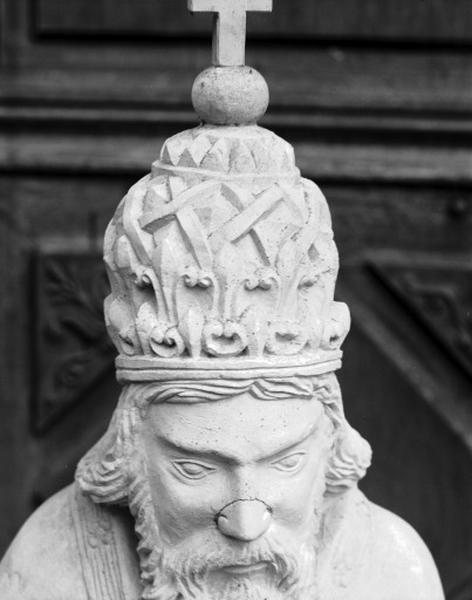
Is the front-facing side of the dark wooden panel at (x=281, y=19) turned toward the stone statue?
yes

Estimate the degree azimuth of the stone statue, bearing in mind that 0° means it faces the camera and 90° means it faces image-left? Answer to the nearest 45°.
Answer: approximately 0°

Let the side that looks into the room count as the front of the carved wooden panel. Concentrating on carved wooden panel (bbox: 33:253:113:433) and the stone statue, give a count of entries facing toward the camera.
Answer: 2

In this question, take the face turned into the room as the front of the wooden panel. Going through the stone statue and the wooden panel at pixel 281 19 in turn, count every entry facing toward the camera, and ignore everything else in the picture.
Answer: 2

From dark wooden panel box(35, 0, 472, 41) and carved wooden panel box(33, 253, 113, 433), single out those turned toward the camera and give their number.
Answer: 2

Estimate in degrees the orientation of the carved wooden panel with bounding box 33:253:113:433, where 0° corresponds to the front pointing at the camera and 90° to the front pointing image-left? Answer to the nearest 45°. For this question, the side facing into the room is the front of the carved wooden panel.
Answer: approximately 0°

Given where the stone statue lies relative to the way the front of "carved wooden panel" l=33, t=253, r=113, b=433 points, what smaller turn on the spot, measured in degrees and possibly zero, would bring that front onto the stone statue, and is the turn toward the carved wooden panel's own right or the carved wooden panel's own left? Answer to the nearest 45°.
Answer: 0° — it already faces it

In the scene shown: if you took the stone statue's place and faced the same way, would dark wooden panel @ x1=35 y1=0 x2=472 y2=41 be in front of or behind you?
behind

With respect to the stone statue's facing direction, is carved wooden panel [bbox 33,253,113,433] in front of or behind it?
behind
